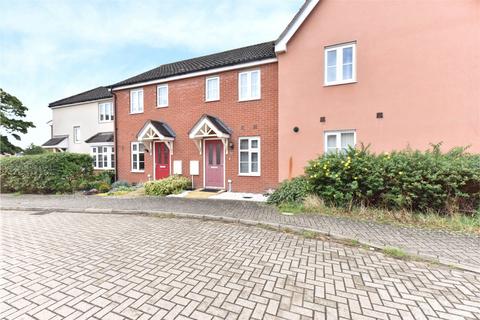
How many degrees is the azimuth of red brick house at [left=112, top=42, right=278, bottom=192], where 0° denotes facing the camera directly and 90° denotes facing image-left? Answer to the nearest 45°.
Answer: approximately 45°

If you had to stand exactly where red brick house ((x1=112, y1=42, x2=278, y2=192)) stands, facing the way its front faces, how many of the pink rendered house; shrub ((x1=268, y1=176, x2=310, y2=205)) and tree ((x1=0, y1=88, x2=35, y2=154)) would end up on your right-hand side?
1

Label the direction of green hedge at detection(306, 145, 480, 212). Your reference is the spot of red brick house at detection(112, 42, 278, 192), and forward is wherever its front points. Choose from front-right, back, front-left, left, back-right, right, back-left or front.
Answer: left

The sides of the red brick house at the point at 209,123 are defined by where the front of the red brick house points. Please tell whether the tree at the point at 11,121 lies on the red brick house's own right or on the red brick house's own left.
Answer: on the red brick house's own right

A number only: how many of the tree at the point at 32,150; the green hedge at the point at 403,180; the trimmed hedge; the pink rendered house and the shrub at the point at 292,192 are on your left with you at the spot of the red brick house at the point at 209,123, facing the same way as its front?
3

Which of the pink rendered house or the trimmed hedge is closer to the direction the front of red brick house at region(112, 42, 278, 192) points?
the trimmed hedge

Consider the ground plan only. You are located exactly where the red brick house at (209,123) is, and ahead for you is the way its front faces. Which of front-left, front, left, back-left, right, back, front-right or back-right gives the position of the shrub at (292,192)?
left

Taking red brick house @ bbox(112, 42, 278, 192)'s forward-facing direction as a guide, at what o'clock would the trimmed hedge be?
The trimmed hedge is roughly at 2 o'clock from the red brick house.

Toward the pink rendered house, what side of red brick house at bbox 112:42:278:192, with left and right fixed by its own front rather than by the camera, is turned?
left

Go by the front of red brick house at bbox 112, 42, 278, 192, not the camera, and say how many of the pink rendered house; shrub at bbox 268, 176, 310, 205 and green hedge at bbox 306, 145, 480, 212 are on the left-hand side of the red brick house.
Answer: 3

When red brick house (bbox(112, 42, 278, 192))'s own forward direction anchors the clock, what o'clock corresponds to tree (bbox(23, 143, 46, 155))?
The tree is roughly at 3 o'clock from the red brick house.

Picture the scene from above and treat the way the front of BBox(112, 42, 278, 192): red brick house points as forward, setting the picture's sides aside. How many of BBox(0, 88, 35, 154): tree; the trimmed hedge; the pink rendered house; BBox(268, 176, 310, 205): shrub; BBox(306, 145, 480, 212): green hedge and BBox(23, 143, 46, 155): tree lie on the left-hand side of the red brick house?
3
